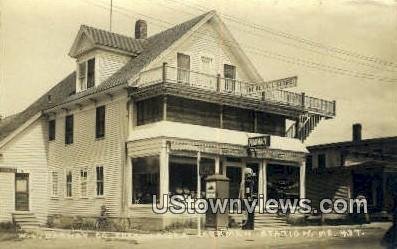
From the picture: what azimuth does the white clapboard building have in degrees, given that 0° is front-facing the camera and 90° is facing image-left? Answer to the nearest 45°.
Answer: approximately 315°

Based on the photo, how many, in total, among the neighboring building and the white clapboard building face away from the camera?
0

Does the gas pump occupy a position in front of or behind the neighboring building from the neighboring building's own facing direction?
in front

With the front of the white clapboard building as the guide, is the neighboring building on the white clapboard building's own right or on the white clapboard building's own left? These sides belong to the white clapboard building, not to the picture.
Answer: on the white clapboard building's own left

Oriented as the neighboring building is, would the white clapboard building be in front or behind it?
in front
